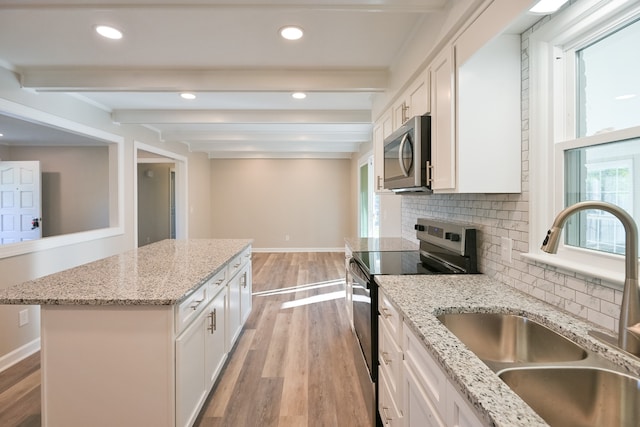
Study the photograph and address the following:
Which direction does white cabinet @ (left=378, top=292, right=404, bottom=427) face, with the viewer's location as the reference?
facing to the left of the viewer

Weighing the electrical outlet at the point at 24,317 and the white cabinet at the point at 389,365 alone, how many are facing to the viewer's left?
1

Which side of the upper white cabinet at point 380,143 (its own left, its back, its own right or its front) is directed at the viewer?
left

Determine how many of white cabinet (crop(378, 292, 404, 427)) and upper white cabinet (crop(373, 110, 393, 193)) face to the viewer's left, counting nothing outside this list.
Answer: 2

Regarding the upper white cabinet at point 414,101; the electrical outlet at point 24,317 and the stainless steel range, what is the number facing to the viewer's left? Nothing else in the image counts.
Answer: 2

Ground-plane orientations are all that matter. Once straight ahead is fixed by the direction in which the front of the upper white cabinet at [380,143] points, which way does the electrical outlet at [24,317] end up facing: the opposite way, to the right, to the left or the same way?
the opposite way

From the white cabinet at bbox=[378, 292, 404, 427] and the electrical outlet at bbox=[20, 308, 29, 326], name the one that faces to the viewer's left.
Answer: the white cabinet

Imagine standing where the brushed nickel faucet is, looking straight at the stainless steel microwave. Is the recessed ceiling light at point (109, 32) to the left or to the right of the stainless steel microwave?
left

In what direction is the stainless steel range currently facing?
to the viewer's left

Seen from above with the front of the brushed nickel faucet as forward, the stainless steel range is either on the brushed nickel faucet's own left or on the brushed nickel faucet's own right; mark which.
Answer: on the brushed nickel faucet's own right

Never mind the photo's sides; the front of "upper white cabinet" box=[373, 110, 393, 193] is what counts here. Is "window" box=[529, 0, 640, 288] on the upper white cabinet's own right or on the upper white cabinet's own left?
on the upper white cabinet's own left

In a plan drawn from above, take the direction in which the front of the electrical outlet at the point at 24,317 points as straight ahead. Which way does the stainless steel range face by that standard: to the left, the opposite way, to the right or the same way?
the opposite way

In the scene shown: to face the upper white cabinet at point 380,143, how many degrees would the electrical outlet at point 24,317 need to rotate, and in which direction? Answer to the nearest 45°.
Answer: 0° — it already faces it

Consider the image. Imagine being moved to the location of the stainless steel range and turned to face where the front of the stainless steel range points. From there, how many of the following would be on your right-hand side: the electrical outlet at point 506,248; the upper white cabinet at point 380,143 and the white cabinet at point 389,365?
1
